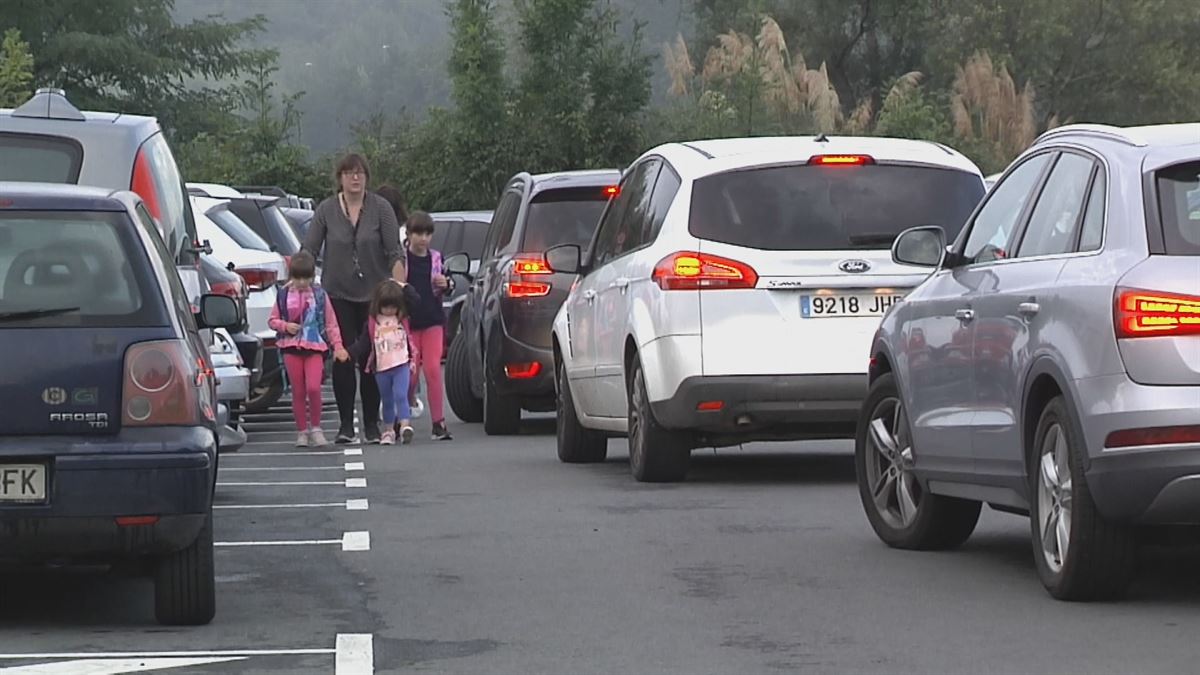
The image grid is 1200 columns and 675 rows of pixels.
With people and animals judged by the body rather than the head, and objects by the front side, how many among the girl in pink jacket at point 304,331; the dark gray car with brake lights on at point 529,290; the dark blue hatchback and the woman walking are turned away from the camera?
2

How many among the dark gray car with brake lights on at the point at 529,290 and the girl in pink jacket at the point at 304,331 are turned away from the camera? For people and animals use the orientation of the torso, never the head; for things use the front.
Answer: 1

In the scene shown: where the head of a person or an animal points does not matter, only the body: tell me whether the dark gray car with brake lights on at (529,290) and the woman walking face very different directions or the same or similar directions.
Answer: very different directions

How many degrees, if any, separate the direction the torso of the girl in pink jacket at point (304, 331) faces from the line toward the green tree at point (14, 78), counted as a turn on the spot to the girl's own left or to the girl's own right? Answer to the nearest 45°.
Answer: approximately 180°

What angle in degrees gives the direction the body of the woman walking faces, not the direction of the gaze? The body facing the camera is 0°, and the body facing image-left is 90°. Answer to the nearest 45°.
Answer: approximately 0°

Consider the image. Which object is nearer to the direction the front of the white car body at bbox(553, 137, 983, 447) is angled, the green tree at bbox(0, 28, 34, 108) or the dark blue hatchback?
the green tree

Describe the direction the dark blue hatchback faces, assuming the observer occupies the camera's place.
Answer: facing away from the viewer

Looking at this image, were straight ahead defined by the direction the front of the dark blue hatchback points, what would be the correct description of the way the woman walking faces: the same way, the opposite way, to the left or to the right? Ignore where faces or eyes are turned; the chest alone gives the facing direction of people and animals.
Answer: the opposite way

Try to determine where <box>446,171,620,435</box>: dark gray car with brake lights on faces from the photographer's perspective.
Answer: facing away from the viewer

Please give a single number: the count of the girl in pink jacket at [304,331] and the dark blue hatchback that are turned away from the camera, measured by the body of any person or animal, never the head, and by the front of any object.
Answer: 1

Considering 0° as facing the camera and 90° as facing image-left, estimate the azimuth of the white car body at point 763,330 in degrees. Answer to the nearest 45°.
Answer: approximately 135°
